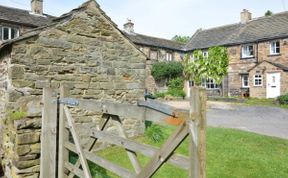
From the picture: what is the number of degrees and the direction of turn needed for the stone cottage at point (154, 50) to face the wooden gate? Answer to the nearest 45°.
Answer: approximately 45° to its right

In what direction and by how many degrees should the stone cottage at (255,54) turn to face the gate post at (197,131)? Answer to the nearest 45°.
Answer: approximately 45° to its left

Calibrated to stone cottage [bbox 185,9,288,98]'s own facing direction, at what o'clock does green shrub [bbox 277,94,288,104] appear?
The green shrub is roughly at 10 o'clock from the stone cottage.

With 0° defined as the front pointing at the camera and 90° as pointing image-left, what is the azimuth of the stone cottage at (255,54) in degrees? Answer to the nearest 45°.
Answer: approximately 45°
